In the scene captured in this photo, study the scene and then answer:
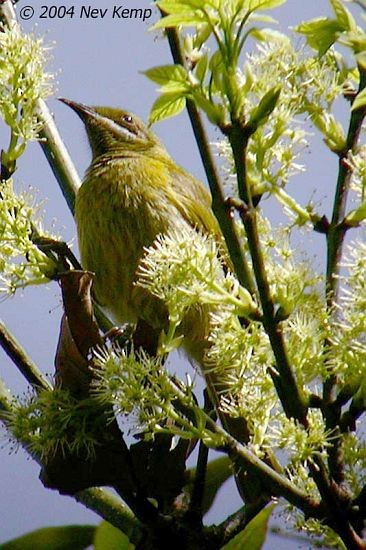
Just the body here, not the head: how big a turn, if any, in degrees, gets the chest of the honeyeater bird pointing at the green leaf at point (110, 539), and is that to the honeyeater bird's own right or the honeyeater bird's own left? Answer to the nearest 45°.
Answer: approximately 45° to the honeyeater bird's own left
